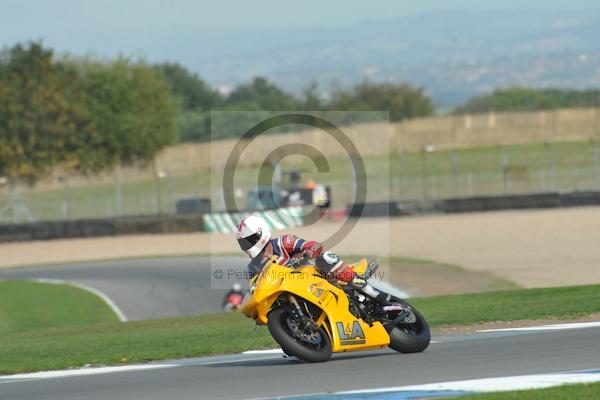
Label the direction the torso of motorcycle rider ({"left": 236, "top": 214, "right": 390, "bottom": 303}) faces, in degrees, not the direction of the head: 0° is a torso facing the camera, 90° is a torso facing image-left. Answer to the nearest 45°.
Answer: approximately 45°

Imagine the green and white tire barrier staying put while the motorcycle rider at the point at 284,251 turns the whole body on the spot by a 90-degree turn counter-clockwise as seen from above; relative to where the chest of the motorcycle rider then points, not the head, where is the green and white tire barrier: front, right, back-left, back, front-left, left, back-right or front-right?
back-left

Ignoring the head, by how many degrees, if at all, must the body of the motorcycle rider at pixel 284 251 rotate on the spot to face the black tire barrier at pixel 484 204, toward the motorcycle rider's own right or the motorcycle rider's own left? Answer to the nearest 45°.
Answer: approximately 135° to the motorcycle rider's own right

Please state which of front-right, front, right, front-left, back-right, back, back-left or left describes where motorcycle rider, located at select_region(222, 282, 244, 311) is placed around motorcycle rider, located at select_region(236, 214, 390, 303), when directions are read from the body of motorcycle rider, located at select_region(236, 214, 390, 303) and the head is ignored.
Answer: back-right

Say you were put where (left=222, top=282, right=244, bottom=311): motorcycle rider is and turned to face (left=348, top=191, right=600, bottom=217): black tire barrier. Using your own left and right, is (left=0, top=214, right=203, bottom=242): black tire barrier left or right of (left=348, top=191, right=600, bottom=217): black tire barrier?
left

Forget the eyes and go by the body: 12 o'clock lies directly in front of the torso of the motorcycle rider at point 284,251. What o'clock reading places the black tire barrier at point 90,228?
The black tire barrier is roughly at 4 o'clock from the motorcycle rider.
